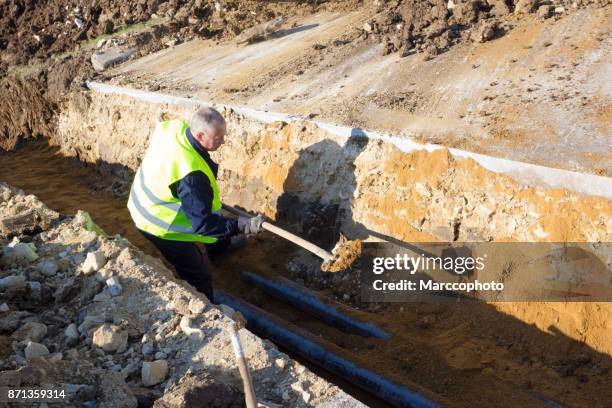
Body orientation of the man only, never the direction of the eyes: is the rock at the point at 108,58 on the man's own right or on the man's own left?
on the man's own left

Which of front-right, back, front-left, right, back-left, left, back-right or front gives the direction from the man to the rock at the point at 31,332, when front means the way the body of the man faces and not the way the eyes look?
back-right

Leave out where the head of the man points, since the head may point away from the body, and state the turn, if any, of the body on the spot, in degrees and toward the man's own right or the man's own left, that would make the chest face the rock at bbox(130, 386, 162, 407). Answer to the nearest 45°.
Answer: approximately 90° to the man's own right

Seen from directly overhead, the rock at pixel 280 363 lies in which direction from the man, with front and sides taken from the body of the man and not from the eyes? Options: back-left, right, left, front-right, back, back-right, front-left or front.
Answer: right

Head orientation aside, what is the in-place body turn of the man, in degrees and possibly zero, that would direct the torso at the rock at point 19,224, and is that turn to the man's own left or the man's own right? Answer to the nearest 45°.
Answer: approximately 135° to the man's own left

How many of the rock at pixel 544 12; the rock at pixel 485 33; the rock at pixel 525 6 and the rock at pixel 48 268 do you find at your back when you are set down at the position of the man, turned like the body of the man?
1

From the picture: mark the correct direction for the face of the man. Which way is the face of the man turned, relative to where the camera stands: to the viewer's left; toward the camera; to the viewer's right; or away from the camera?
to the viewer's right

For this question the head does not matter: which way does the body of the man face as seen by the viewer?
to the viewer's right

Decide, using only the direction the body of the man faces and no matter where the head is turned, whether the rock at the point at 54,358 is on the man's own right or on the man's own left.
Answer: on the man's own right

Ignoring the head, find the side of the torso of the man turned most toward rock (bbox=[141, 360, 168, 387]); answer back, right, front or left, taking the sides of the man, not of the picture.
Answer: right

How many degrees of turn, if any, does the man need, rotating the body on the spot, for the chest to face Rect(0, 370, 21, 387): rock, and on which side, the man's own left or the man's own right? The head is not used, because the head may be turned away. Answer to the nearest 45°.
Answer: approximately 135° to the man's own right

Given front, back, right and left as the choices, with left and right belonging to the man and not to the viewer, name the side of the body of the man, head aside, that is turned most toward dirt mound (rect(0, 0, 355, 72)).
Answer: left

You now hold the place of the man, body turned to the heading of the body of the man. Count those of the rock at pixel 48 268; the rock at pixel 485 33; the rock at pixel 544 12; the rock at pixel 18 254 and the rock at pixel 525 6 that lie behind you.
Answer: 2
